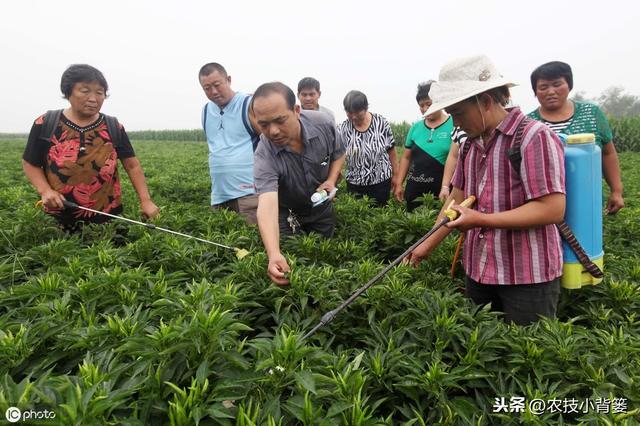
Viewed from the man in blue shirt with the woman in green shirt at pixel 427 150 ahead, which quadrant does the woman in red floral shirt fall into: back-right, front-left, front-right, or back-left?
back-right

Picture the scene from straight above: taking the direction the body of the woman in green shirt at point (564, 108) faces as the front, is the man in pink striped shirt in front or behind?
in front

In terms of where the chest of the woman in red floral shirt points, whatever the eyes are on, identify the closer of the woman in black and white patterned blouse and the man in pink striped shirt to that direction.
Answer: the man in pink striped shirt

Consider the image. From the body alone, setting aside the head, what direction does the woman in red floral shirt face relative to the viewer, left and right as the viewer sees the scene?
facing the viewer

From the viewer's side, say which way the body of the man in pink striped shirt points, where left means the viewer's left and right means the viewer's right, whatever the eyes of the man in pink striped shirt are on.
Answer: facing the viewer and to the left of the viewer

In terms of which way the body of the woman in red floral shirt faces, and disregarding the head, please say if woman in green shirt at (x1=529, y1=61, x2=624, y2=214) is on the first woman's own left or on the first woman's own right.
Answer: on the first woman's own left

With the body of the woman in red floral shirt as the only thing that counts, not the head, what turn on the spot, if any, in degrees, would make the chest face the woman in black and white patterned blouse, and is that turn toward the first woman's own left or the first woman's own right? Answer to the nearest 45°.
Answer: approximately 90° to the first woman's own left

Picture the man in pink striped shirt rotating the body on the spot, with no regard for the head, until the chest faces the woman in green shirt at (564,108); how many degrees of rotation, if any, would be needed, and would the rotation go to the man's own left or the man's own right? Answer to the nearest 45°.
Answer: approximately 135° to the man's own right

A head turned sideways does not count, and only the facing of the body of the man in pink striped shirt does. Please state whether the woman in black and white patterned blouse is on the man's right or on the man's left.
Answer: on the man's right
